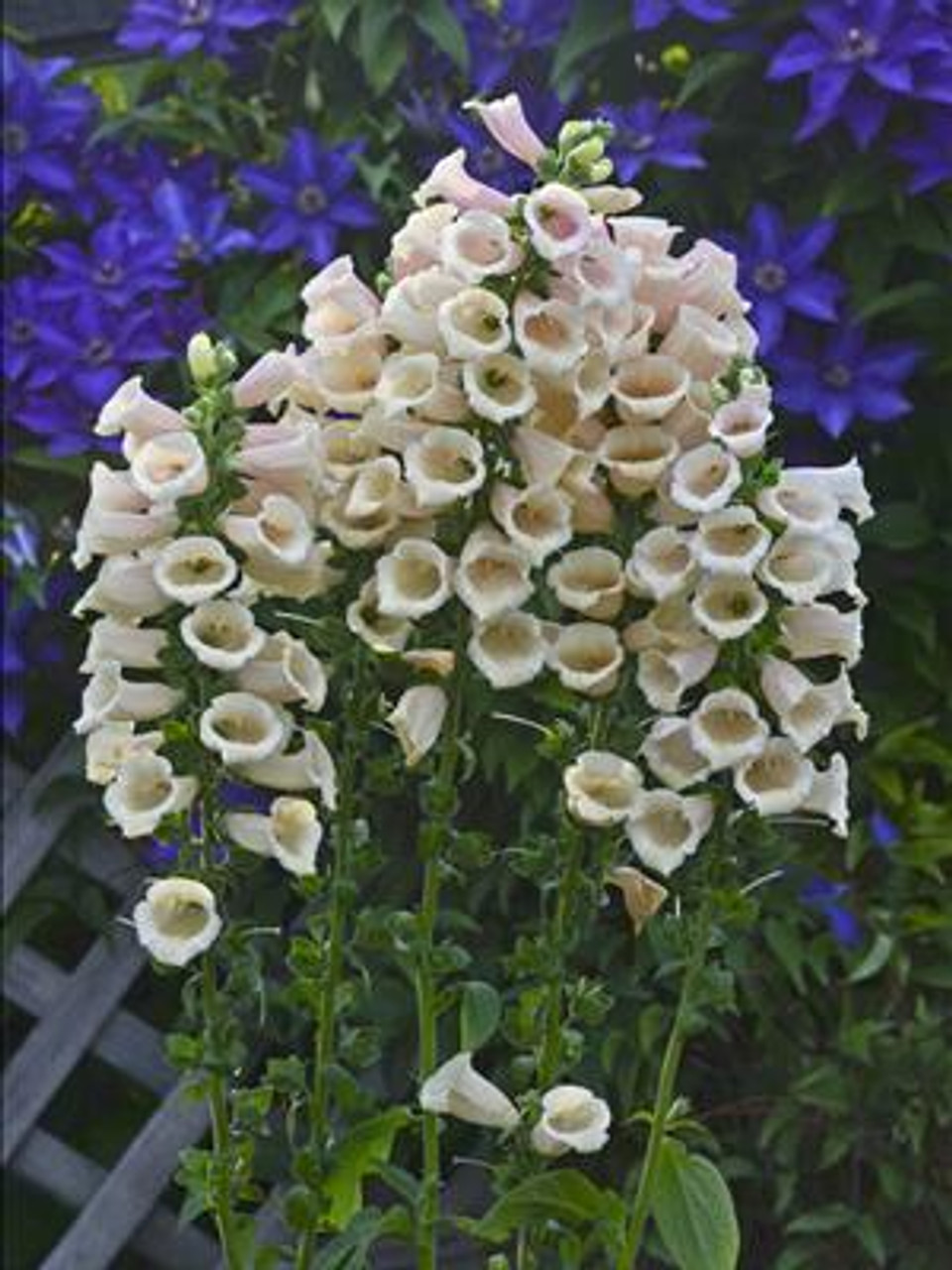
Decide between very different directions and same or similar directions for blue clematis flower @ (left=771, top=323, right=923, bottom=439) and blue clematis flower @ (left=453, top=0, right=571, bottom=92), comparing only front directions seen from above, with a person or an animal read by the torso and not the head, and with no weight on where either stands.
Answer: same or similar directions

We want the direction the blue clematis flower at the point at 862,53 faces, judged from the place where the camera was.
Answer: facing the viewer

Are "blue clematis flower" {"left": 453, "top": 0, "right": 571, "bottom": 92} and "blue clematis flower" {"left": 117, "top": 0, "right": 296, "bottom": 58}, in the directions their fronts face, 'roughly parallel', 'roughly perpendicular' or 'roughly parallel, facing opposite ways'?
roughly parallel

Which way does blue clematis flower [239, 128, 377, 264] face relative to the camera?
toward the camera

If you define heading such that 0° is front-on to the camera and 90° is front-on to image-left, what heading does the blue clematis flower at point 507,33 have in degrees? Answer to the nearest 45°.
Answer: approximately 0°

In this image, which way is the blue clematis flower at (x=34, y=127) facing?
toward the camera

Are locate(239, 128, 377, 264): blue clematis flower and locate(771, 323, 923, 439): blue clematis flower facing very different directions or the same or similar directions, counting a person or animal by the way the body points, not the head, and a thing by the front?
same or similar directions
